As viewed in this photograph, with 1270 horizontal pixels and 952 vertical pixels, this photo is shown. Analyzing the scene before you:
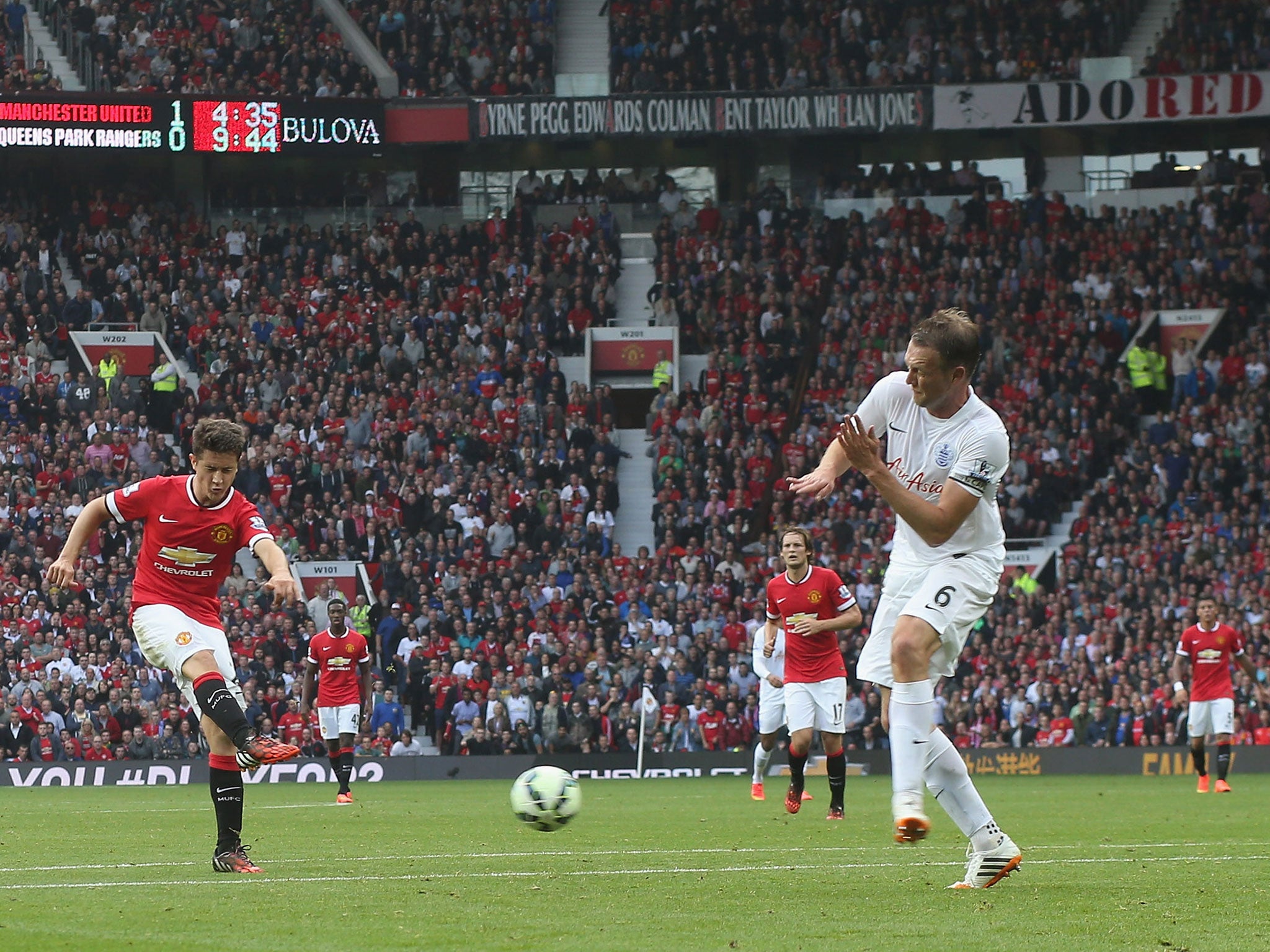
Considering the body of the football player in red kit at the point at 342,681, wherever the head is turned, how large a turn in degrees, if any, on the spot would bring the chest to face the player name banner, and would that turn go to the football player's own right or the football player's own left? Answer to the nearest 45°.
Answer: approximately 135° to the football player's own left

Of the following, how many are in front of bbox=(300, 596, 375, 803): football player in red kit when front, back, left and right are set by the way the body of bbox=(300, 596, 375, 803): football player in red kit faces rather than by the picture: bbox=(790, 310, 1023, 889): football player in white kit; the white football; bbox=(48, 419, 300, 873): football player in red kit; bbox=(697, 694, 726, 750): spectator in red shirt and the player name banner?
3

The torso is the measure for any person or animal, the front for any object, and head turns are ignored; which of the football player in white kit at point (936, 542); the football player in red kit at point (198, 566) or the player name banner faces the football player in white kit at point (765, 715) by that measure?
the player name banner

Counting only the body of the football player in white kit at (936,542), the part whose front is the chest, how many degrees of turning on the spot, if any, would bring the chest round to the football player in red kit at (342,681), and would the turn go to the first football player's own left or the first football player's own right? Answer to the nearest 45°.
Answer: approximately 90° to the first football player's own right

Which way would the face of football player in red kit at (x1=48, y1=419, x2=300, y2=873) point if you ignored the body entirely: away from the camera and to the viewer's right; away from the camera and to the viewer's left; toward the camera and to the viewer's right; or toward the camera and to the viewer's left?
toward the camera and to the viewer's right

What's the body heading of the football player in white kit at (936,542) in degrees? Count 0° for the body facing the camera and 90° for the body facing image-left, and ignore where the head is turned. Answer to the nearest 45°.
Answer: approximately 45°

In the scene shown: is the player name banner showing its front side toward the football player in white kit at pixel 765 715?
yes

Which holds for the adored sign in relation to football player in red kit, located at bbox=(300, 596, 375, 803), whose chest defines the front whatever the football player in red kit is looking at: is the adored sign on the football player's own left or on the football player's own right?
on the football player's own left

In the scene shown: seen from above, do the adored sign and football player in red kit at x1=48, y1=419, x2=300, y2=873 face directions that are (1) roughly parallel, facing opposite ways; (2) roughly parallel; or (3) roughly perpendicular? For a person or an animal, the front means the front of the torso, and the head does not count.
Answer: roughly parallel

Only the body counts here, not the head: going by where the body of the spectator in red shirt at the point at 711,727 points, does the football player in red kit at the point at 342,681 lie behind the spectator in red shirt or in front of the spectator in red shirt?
in front
